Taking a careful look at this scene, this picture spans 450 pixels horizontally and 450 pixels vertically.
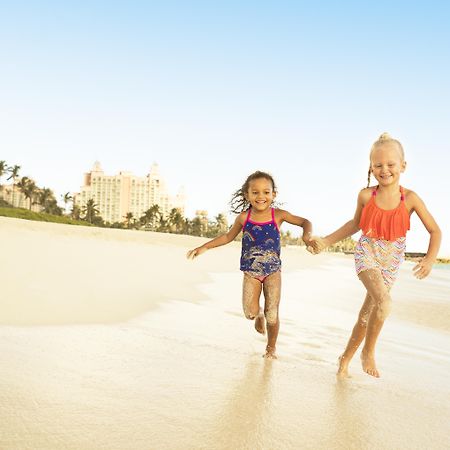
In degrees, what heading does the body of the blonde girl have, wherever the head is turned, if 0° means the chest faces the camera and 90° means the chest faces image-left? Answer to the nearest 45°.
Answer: approximately 0°
